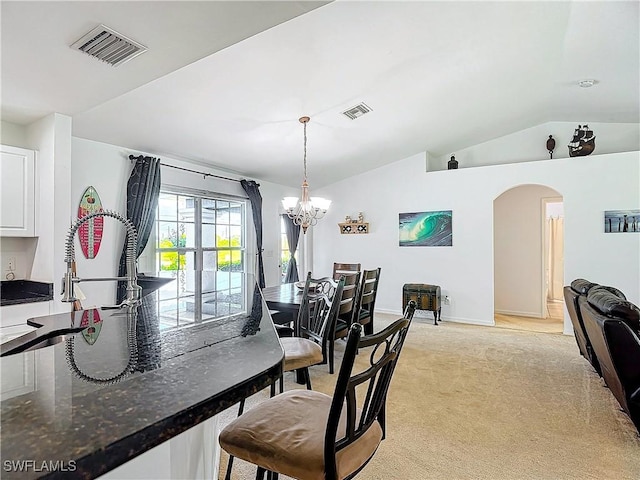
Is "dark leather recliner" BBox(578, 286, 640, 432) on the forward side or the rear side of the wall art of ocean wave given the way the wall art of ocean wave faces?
on the forward side

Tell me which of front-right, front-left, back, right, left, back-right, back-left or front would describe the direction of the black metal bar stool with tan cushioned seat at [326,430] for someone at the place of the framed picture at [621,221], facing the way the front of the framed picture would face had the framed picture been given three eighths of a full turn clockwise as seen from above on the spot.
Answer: back-left

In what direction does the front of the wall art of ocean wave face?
toward the camera

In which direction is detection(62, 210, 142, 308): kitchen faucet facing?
to the viewer's left

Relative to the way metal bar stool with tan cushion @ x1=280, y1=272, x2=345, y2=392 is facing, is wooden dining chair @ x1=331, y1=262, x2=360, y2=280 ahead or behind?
behind

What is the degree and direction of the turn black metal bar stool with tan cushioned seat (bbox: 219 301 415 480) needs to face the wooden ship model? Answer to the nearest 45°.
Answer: approximately 90° to its right

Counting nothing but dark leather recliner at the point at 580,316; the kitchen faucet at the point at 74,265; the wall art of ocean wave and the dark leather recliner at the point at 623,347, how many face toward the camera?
1

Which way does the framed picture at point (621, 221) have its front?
toward the camera

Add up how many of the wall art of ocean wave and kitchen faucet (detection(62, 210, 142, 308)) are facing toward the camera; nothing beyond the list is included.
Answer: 1

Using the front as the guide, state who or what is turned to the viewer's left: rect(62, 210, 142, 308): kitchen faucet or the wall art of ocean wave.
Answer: the kitchen faucet

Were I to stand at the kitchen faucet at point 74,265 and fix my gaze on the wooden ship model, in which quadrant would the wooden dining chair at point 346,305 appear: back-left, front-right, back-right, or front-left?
front-left
